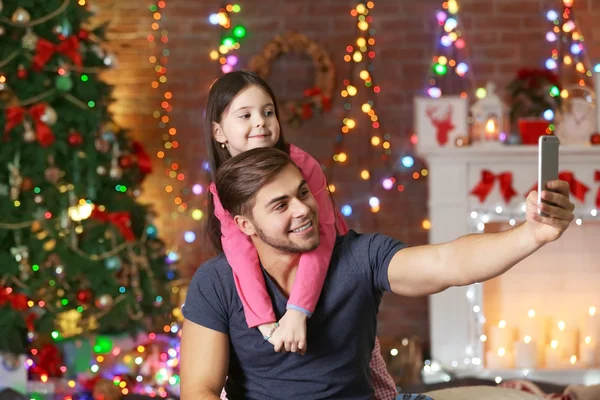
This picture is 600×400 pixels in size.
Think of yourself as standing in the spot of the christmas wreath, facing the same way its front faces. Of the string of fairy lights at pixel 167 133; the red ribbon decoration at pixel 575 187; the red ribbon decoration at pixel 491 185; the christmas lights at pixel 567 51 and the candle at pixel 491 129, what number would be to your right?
1

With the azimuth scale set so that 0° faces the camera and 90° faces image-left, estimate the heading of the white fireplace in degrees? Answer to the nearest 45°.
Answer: approximately 0°

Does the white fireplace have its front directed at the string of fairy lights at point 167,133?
no

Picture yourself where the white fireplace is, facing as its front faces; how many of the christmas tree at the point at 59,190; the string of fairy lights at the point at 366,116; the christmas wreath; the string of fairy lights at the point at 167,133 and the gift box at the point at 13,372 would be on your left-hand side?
0

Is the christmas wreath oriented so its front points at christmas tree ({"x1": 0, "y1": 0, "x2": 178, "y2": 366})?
no

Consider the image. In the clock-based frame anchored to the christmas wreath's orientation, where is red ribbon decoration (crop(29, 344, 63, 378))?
The red ribbon decoration is roughly at 2 o'clock from the christmas wreath.

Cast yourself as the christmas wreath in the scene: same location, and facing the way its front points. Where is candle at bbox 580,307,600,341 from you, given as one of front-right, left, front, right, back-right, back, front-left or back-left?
left

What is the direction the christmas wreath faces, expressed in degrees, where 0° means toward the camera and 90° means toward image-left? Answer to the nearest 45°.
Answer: approximately 0°

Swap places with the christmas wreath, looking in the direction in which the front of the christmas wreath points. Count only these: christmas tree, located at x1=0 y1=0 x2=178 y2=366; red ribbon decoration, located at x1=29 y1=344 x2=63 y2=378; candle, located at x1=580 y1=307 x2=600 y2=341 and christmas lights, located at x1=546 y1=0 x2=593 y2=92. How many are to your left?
2

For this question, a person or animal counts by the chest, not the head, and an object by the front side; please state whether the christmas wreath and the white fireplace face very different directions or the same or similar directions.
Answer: same or similar directions

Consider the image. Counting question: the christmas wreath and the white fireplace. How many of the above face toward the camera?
2

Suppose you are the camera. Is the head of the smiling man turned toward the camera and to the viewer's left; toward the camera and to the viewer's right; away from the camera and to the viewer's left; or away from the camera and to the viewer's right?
toward the camera and to the viewer's right

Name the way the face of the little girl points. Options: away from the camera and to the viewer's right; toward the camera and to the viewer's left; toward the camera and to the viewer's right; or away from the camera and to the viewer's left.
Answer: toward the camera and to the viewer's right

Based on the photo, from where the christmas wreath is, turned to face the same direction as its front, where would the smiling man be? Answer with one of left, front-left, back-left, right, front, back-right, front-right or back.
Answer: front

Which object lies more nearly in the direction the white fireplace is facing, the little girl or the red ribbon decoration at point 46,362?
the little girl

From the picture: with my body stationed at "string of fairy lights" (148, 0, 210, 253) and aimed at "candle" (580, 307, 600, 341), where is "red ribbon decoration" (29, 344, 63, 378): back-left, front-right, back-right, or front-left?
back-right
